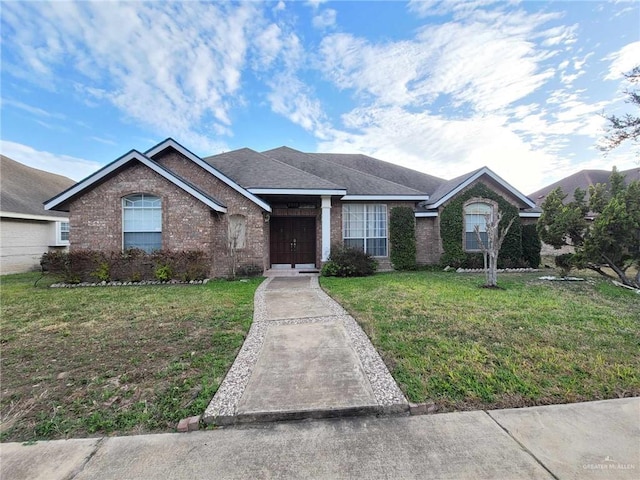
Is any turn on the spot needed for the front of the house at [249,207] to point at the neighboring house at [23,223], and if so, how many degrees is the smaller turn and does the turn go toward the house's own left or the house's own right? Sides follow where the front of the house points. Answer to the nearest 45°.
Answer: approximately 90° to the house's own right

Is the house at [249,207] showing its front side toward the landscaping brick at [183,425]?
yes

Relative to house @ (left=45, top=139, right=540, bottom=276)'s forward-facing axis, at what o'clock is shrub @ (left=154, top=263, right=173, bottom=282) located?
The shrub is roughly at 2 o'clock from the house.

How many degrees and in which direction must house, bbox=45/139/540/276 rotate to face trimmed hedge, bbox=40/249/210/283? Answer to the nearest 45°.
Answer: approximately 90° to its right

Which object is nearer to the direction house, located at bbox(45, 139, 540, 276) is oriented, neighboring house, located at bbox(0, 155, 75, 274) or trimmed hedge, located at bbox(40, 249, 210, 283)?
the trimmed hedge

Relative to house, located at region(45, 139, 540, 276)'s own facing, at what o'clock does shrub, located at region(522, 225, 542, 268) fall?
The shrub is roughly at 9 o'clock from the house.

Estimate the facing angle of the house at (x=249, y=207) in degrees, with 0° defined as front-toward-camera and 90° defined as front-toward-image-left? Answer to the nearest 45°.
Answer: approximately 0°

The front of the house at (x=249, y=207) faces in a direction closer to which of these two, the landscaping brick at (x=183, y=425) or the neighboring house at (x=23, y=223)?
the landscaping brick
